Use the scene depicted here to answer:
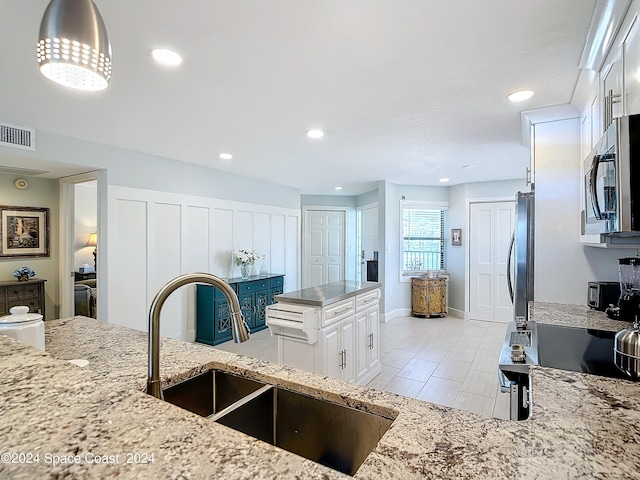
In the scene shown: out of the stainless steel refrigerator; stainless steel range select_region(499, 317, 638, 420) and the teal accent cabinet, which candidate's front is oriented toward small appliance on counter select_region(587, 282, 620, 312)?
the teal accent cabinet

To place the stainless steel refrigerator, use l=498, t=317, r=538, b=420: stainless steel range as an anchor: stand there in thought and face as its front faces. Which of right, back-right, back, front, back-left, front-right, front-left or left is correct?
right

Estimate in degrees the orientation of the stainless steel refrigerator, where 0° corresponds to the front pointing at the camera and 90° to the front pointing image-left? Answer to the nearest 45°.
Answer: approximately 90°

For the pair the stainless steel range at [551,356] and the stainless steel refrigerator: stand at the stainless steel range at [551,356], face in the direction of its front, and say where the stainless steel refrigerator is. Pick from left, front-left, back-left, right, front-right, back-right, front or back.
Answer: right

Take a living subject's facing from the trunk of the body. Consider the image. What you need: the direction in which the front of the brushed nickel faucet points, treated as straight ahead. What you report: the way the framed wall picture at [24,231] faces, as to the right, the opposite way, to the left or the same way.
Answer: to the right

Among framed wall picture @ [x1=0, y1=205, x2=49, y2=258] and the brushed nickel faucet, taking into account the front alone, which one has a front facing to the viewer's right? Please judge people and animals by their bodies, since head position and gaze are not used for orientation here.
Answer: the brushed nickel faucet

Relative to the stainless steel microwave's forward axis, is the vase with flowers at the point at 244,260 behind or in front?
in front

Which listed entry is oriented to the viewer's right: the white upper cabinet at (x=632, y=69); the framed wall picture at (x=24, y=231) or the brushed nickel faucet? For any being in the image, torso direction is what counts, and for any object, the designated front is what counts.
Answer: the brushed nickel faucet

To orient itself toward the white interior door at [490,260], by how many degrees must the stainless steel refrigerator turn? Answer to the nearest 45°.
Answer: approximately 90° to its right

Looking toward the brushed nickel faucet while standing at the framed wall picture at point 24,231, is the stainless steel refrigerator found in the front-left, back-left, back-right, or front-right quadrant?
front-left

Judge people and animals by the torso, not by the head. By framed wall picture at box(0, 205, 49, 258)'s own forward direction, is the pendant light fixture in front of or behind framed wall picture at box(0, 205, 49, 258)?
in front

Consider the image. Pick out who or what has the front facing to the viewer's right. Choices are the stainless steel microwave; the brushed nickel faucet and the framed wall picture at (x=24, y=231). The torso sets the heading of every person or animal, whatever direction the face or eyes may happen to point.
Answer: the brushed nickel faucet

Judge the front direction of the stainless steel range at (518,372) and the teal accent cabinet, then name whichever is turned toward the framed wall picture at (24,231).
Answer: the stainless steel range

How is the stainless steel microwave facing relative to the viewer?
to the viewer's left

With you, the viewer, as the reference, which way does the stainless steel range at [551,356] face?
facing to the left of the viewer

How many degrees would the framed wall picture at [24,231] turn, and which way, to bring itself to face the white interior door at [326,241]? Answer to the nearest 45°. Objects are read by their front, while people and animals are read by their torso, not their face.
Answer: approximately 90° to its left
